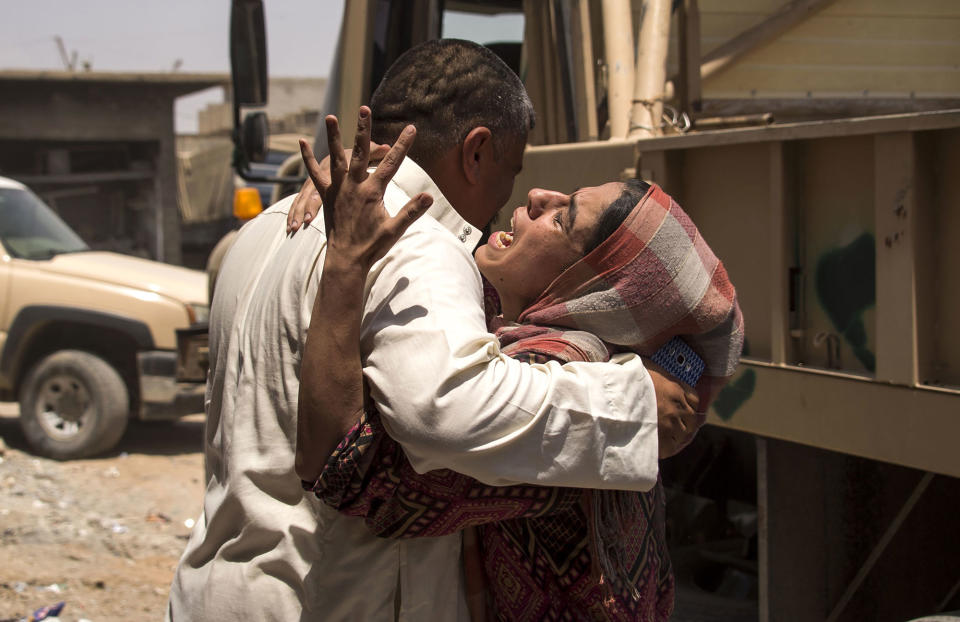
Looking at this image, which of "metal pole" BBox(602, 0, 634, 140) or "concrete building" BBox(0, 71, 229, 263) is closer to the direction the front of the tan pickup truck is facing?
the metal pole

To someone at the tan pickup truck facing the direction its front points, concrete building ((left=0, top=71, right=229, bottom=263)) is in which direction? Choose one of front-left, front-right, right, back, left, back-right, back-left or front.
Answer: back-left

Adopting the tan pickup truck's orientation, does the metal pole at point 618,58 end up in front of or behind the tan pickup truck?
in front

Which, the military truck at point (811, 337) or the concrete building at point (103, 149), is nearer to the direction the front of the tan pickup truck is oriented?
the military truck

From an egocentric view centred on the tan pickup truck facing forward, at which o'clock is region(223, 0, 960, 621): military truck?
The military truck is roughly at 1 o'clock from the tan pickup truck.

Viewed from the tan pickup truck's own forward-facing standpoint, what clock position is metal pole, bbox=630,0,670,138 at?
The metal pole is roughly at 1 o'clock from the tan pickup truck.

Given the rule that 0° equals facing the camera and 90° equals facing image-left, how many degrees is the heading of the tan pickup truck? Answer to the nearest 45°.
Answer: approximately 315°
